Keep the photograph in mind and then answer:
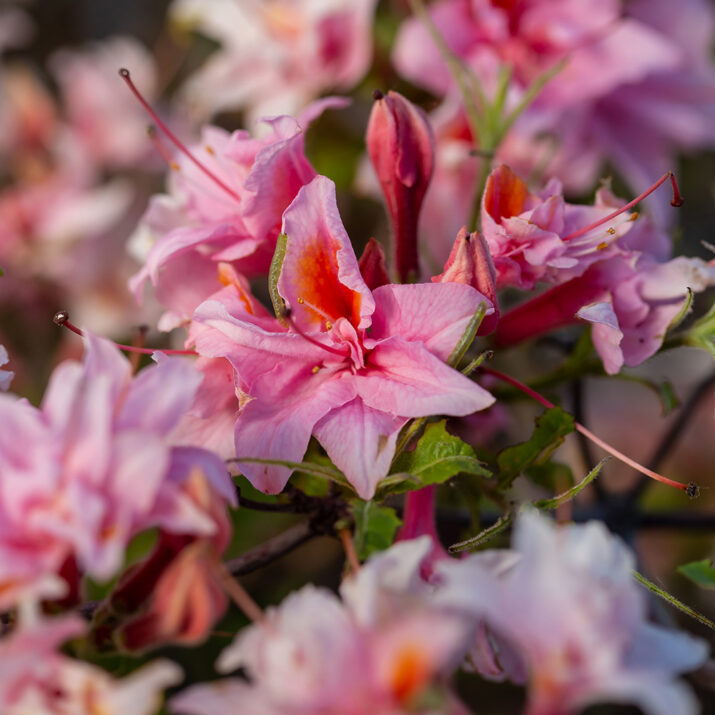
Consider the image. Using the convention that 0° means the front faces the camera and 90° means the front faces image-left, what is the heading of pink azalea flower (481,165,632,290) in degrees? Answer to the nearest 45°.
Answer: approximately 315°
